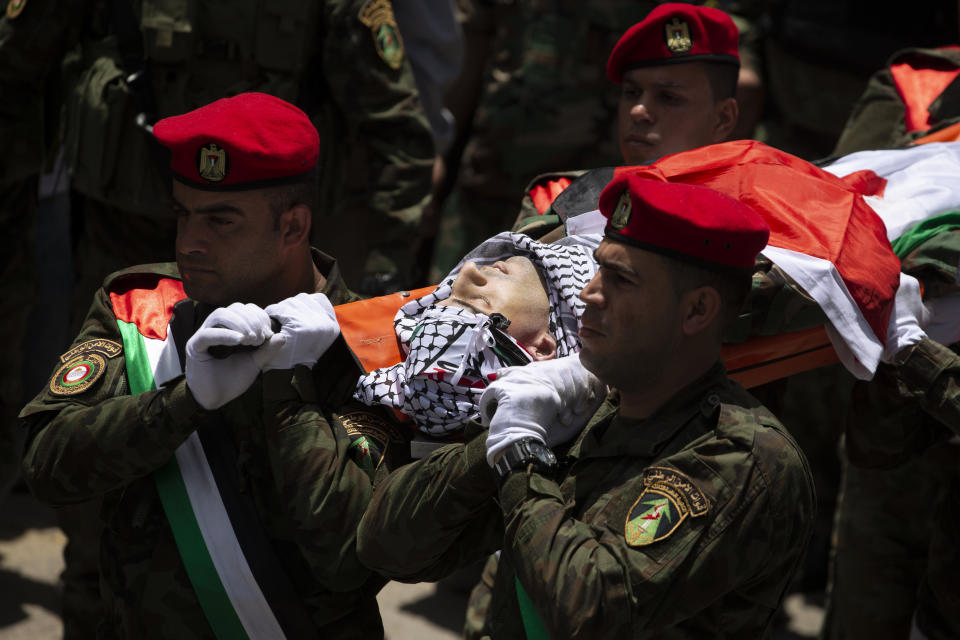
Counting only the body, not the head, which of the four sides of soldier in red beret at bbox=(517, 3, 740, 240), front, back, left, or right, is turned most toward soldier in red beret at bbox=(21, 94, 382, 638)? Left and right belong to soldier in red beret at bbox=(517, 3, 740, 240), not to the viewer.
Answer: front

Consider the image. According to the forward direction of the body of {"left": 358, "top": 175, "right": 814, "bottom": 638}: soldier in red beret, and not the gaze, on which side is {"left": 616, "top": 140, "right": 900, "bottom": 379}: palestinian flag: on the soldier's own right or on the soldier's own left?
on the soldier's own right

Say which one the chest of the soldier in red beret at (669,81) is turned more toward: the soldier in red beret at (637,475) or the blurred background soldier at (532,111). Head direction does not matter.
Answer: the soldier in red beret

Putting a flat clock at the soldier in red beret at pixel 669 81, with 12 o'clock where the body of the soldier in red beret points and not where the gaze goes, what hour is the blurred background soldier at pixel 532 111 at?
The blurred background soldier is roughly at 4 o'clock from the soldier in red beret.

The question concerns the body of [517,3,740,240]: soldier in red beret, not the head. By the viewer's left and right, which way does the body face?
facing the viewer and to the left of the viewer

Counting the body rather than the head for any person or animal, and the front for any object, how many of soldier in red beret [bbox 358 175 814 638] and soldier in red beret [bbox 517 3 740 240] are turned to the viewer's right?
0

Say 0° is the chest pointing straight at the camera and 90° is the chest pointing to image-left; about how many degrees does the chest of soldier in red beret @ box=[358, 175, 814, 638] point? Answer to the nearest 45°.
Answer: approximately 90°

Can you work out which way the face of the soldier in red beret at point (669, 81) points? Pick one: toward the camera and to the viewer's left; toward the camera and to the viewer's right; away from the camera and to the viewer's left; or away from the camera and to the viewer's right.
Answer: toward the camera and to the viewer's left
